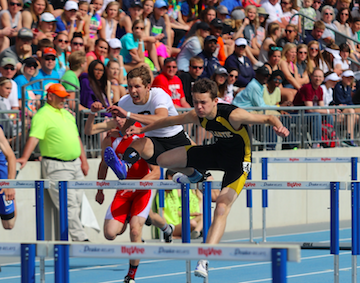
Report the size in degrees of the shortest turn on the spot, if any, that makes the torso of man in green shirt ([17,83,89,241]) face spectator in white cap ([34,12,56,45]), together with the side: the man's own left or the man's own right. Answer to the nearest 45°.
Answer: approximately 135° to the man's own left

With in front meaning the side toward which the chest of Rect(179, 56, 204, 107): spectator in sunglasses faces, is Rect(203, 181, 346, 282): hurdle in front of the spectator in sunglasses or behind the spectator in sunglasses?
in front

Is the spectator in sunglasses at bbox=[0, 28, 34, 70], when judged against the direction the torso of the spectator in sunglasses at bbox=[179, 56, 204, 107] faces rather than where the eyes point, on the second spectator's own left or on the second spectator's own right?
on the second spectator's own right

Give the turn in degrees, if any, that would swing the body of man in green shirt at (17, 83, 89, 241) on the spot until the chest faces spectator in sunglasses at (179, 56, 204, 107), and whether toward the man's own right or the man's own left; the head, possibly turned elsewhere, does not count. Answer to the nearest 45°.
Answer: approximately 90° to the man's own left

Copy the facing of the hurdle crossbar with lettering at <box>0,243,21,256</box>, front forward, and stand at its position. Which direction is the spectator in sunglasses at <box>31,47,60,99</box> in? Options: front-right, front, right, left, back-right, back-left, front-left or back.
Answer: back

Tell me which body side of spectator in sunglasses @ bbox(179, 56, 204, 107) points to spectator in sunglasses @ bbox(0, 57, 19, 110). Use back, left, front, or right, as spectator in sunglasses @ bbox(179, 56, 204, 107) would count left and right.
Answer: right

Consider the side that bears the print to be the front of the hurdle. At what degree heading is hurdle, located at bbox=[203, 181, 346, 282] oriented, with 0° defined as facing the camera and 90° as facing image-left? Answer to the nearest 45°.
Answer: approximately 0°

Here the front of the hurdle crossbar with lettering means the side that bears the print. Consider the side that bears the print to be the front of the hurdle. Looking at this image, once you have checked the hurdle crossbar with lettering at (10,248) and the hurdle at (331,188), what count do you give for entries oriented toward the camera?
2
